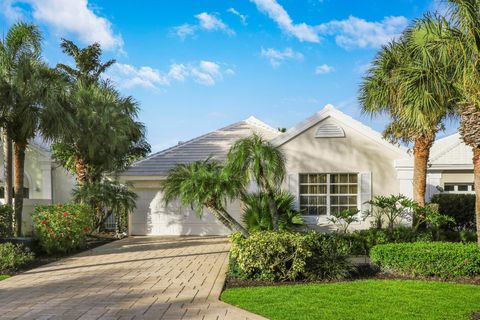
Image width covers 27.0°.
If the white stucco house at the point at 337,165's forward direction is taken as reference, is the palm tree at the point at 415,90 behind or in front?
in front

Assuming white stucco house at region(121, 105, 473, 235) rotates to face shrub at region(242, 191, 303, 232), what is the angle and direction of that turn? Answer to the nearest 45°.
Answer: approximately 45° to its right

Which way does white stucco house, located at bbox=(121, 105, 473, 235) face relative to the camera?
toward the camera

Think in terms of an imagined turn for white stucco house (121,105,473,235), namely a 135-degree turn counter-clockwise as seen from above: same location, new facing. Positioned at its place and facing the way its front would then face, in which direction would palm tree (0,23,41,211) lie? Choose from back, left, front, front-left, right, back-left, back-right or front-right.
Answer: back-left

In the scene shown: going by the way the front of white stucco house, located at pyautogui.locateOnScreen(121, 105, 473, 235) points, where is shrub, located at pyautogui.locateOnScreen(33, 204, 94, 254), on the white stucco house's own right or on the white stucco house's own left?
on the white stucco house's own right

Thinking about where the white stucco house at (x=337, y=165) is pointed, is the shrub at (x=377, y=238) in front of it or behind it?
in front

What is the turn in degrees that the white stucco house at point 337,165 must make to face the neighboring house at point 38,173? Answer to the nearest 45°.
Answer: approximately 135° to its right
